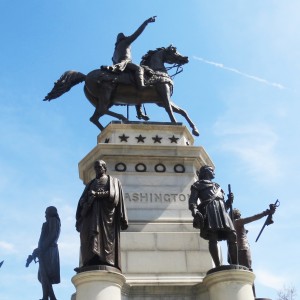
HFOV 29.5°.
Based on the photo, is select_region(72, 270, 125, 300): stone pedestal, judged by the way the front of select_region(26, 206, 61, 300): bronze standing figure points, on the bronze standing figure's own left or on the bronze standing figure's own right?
on the bronze standing figure's own left

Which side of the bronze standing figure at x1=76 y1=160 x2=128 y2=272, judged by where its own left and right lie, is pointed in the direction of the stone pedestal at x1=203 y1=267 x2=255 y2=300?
left

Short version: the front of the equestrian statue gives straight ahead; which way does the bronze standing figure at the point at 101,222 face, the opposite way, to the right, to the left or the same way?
to the right

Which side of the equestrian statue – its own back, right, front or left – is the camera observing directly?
right

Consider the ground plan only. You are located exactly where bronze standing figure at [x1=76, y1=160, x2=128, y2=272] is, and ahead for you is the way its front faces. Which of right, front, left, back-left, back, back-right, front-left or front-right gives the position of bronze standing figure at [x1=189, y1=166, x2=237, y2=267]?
left

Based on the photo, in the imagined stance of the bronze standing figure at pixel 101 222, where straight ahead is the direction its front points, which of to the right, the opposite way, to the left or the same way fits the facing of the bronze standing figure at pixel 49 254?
to the right

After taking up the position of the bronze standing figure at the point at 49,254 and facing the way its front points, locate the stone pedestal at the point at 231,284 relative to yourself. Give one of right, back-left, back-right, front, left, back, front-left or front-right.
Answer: back-left

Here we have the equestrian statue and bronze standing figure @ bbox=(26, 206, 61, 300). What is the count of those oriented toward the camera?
0

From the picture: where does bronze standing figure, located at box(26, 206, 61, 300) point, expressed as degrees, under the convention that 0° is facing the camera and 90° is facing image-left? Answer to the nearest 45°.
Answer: approximately 90°

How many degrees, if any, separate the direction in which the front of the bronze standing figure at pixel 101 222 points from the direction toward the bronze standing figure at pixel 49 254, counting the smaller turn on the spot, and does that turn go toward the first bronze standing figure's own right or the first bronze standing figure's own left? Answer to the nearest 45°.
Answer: approximately 135° to the first bronze standing figure's own right

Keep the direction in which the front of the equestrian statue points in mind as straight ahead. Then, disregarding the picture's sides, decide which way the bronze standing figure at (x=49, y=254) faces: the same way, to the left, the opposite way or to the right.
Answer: the opposite way
